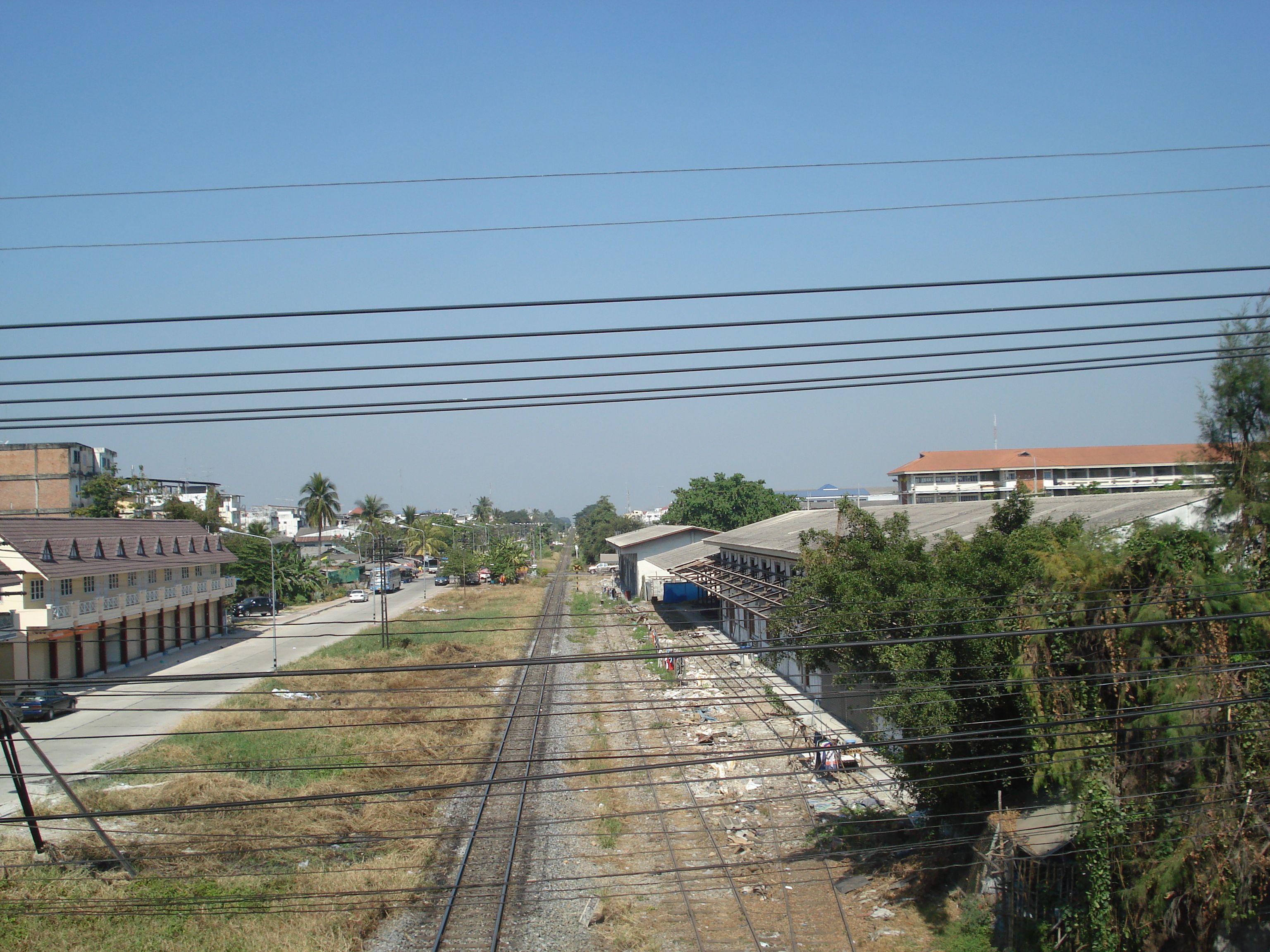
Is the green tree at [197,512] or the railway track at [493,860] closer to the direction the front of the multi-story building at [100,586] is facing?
the railway track

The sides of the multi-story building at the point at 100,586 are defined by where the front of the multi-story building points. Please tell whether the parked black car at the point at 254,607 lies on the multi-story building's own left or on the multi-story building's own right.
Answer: on the multi-story building's own left

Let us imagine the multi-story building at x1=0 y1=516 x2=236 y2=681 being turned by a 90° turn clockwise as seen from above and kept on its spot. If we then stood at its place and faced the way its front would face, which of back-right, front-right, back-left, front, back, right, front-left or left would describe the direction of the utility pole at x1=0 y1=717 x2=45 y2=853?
front-left

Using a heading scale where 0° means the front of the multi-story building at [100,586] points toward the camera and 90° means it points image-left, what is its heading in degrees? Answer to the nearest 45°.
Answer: approximately 315°

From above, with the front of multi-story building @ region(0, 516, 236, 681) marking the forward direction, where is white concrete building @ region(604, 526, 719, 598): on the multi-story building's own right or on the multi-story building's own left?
on the multi-story building's own left

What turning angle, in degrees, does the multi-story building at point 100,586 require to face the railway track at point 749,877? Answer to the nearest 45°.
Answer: approximately 45° to its right

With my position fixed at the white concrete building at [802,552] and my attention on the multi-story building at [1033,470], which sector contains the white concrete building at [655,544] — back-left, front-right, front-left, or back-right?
front-left

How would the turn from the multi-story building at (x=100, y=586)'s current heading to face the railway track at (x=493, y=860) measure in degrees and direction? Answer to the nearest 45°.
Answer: approximately 45° to its right

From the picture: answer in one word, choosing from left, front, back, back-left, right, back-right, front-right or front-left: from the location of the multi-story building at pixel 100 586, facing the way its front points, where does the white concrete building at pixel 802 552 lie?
front

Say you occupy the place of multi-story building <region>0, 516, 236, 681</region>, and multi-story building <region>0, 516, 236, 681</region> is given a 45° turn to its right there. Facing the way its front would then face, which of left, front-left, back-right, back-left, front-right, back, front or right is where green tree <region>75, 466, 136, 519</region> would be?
back

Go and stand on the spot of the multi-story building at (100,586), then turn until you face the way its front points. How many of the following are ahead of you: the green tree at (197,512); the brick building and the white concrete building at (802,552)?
1

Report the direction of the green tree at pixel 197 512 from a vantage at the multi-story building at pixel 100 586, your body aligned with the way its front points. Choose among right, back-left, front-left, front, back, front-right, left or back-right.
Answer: back-left
